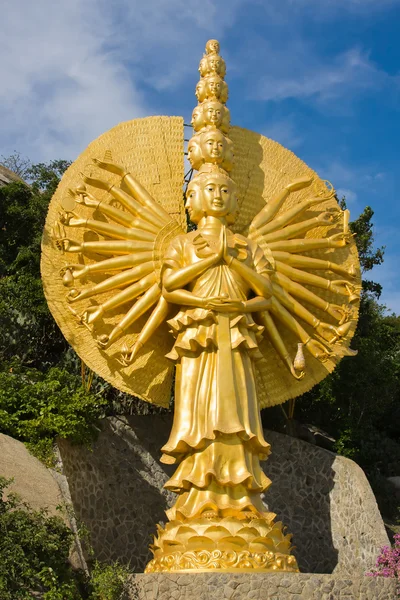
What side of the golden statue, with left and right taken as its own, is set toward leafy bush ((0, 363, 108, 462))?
right

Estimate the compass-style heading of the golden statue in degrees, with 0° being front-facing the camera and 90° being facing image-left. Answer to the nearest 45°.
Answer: approximately 0°

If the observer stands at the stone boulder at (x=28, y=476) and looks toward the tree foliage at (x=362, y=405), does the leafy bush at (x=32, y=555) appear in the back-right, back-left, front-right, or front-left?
back-right

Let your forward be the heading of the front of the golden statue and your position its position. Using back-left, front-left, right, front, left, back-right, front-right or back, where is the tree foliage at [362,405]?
back-left
